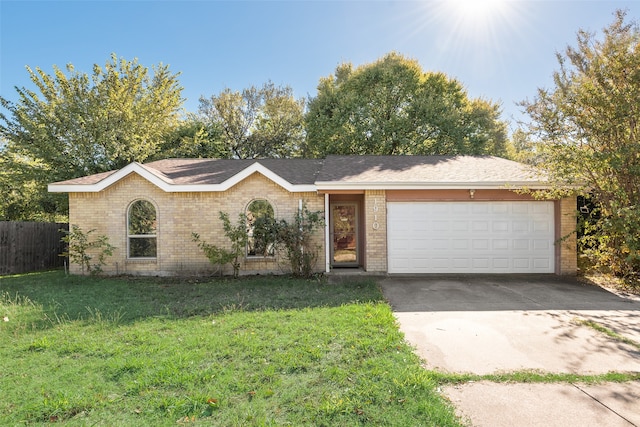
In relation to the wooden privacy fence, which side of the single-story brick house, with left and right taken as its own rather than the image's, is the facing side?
right

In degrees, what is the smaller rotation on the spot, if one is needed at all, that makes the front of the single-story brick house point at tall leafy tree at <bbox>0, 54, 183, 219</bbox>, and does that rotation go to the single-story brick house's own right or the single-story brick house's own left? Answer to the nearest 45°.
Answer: approximately 135° to the single-story brick house's own right

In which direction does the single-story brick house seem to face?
toward the camera
